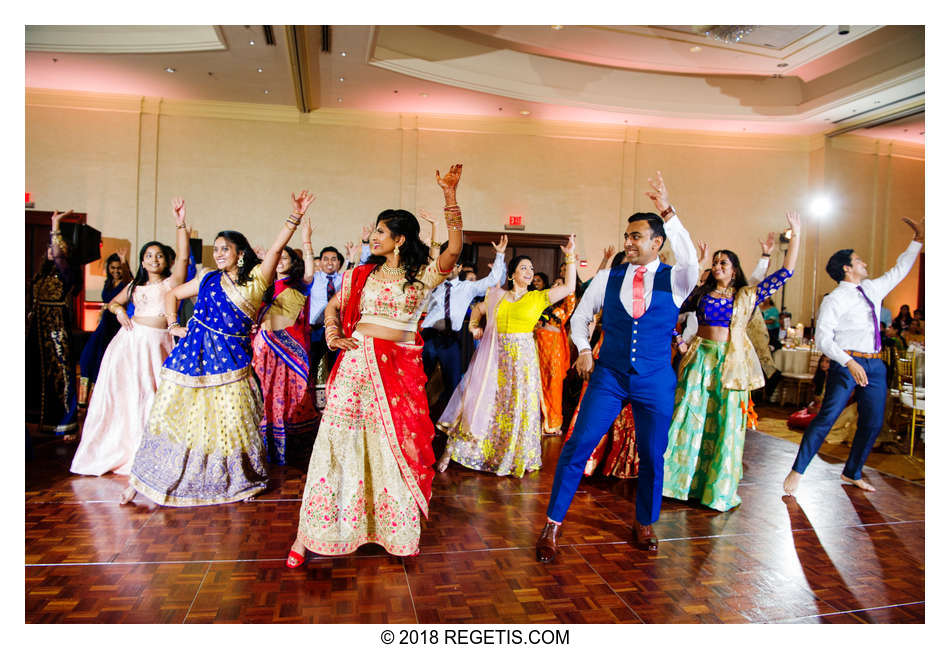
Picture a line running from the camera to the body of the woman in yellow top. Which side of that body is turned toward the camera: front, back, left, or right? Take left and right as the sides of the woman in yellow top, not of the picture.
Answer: front

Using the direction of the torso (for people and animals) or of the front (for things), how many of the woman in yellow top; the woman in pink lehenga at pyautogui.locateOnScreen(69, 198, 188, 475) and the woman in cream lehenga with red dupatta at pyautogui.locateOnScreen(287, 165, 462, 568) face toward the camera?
3

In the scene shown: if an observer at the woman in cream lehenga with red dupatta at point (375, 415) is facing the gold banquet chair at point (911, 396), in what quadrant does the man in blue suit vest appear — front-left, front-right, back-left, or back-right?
front-right

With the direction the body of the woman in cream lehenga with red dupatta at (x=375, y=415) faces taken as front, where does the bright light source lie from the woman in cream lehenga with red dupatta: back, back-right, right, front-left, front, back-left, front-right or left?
back-left

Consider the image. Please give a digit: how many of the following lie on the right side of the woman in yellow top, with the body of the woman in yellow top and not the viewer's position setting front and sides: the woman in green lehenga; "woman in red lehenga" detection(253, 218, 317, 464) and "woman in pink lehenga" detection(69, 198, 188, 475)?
2

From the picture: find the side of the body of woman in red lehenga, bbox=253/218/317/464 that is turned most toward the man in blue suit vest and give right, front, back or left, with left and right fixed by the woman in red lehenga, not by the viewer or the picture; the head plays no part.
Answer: left

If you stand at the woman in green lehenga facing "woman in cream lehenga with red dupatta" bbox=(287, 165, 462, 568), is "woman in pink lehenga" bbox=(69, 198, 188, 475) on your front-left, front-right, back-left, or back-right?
front-right

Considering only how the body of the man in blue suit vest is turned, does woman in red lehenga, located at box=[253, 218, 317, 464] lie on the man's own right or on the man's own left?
on the man's own right

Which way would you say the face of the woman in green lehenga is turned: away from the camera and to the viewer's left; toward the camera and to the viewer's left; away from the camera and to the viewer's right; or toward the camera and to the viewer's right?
toward the camera and to the viewer's left

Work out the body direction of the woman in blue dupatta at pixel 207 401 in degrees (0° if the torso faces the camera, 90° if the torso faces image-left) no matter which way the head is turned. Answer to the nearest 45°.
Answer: approximately 45°

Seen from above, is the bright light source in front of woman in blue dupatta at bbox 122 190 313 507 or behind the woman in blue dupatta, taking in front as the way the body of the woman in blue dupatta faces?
behind

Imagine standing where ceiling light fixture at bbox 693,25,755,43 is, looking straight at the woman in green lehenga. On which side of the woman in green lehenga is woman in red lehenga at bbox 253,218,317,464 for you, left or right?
right

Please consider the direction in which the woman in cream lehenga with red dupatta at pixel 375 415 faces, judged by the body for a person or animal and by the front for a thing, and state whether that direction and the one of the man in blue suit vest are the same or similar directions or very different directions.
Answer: same or similar directions

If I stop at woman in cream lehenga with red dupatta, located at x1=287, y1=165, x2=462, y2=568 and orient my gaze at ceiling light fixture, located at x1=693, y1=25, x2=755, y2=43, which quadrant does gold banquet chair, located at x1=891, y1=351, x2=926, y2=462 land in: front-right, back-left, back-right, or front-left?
front-right

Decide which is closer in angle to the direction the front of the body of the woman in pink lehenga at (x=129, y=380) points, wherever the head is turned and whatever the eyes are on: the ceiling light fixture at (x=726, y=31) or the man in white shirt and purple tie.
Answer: the man in white shirt and purple tie

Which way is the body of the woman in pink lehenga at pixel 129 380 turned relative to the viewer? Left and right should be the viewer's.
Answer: facing the viewer

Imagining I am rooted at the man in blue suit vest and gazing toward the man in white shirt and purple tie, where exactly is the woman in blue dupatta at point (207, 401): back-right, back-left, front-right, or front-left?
back-left

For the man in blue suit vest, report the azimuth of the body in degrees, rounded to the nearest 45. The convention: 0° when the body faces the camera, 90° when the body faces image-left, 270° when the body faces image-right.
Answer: approximately 0°
